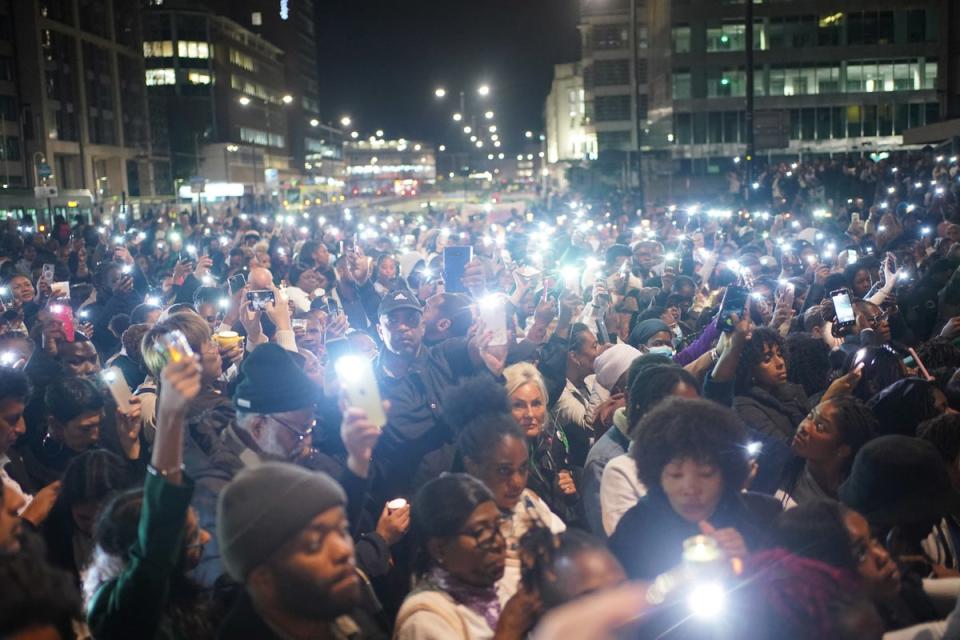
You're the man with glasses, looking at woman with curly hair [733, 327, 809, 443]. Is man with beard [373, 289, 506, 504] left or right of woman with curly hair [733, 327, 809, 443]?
left

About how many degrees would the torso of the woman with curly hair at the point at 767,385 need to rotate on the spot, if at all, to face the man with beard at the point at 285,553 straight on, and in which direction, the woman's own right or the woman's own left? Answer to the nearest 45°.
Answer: approximately 45° to the woman's own right

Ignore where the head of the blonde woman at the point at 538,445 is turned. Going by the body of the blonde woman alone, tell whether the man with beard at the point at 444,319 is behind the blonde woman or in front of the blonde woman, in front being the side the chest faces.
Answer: behind

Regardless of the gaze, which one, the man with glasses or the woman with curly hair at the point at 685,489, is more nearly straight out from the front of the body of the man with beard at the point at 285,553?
the woman with curly hair

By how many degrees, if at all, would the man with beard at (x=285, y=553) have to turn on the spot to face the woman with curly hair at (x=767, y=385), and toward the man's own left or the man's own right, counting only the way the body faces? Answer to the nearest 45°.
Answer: approximately 90° to the man's own left

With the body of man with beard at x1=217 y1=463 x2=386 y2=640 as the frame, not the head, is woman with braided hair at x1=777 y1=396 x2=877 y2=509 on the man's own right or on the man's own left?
on the man's own left

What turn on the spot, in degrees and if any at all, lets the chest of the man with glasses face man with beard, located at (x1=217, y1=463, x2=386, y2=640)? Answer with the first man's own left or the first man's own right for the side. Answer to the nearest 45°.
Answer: approximately 45° to the first man's own right

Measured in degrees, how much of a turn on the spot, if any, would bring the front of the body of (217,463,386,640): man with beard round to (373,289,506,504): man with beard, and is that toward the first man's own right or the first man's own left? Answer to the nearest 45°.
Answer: approximately 135° to the first man's own left
